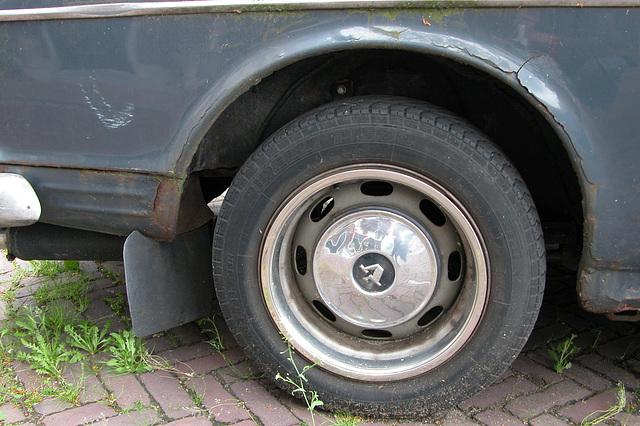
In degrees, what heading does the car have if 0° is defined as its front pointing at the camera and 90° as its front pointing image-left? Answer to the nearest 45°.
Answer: approximately 270°

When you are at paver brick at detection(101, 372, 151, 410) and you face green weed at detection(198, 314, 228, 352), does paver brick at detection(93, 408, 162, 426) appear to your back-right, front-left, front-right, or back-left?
back-right
